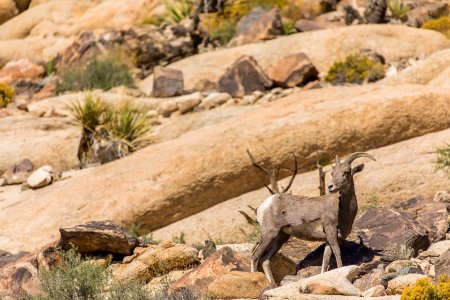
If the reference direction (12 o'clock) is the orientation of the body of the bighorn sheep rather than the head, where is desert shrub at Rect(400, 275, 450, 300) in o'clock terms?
The desert shrub is roughly at 2 o'clock from the bighorn sheep.

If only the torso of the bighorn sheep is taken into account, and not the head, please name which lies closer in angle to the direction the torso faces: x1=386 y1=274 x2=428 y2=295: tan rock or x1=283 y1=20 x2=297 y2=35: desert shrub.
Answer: the tan rock

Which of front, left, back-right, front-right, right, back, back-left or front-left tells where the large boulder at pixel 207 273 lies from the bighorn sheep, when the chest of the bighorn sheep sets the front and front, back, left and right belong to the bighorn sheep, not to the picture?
back

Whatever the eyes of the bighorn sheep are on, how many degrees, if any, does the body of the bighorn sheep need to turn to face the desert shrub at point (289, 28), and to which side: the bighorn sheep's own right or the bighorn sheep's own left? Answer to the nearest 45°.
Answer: approximately 90° to the bighorn sheep's own left

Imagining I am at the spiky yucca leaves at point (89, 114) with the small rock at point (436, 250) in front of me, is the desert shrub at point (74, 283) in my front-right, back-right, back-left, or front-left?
front-right

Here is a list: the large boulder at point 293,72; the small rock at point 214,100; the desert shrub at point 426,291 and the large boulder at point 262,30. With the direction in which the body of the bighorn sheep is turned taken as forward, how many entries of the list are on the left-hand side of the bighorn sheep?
3

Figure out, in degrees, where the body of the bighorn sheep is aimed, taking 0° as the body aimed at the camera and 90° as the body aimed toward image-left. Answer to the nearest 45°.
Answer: approximately 270°

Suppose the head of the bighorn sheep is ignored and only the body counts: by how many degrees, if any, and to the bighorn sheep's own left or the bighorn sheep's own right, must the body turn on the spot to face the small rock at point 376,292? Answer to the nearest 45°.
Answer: approximately 45° to the bighorn sheep's own right

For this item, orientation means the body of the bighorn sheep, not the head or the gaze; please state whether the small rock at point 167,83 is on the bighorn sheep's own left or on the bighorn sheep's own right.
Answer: on the bighorn sheep's own left

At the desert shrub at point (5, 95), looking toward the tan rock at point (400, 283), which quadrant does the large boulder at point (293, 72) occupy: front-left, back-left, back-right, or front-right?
front-left

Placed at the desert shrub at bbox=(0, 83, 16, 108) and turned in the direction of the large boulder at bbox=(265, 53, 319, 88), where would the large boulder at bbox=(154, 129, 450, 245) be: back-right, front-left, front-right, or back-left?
front-right

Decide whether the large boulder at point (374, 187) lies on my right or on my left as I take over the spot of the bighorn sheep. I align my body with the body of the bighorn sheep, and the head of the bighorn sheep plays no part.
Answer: on my left

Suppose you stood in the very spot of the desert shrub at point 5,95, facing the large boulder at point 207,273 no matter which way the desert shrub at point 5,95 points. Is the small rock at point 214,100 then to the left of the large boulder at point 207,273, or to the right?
left

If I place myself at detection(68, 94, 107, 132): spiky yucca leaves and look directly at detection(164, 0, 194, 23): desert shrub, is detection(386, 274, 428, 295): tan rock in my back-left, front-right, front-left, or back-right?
back-right

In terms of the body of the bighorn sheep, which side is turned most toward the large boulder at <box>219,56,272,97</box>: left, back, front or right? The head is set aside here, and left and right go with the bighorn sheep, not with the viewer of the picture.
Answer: left
